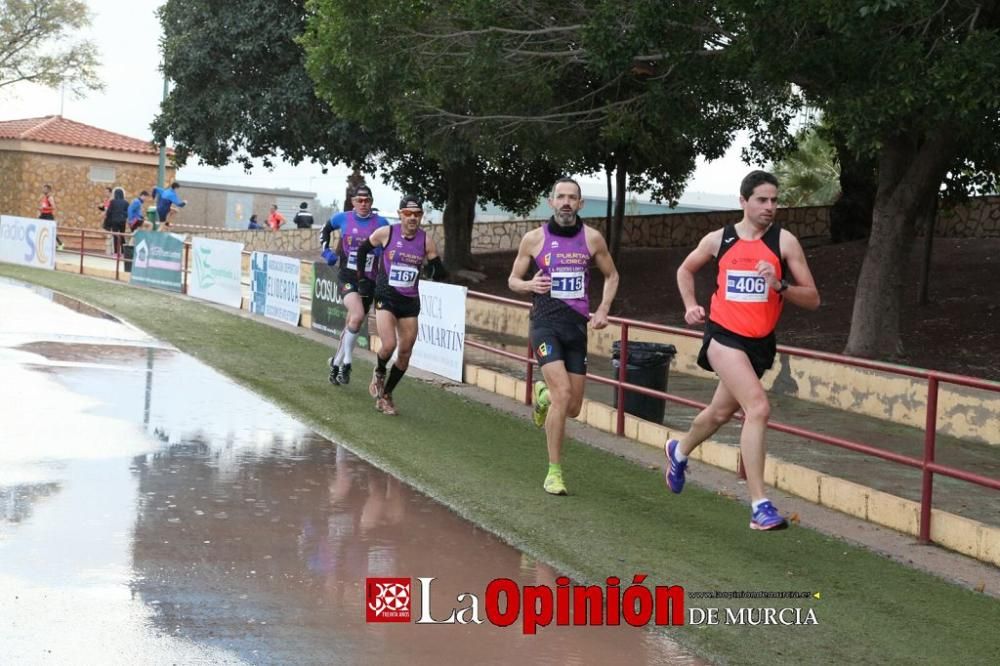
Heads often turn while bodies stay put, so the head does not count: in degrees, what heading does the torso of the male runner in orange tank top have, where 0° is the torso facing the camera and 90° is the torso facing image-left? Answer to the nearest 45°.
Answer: approximately 315°

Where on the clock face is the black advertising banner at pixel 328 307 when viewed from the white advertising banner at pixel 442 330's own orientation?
The black advertising banner is roughly at 4 o'clock from the white advertising banner.

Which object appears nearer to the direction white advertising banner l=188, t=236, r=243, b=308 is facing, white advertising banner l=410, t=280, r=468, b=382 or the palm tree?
the white advertising banner

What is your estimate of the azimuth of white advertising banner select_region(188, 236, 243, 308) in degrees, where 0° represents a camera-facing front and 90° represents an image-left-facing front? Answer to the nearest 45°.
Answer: approximately 45°

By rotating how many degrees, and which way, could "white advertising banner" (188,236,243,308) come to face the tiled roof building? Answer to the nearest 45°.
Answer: approximately 135° to its right

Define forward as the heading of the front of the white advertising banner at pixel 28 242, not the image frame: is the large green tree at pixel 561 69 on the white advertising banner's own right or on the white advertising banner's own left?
on the white advertising banner's own left

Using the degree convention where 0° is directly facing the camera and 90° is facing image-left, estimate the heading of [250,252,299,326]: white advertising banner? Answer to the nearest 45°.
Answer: approximately 45°

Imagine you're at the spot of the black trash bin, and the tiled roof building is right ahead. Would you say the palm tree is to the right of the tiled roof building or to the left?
right

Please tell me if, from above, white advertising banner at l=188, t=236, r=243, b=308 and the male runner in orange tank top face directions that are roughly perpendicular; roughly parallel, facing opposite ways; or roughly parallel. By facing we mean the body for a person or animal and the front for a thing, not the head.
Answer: roughly perpendicular

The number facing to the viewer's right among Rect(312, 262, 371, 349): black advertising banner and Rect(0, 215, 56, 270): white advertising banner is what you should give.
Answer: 0
